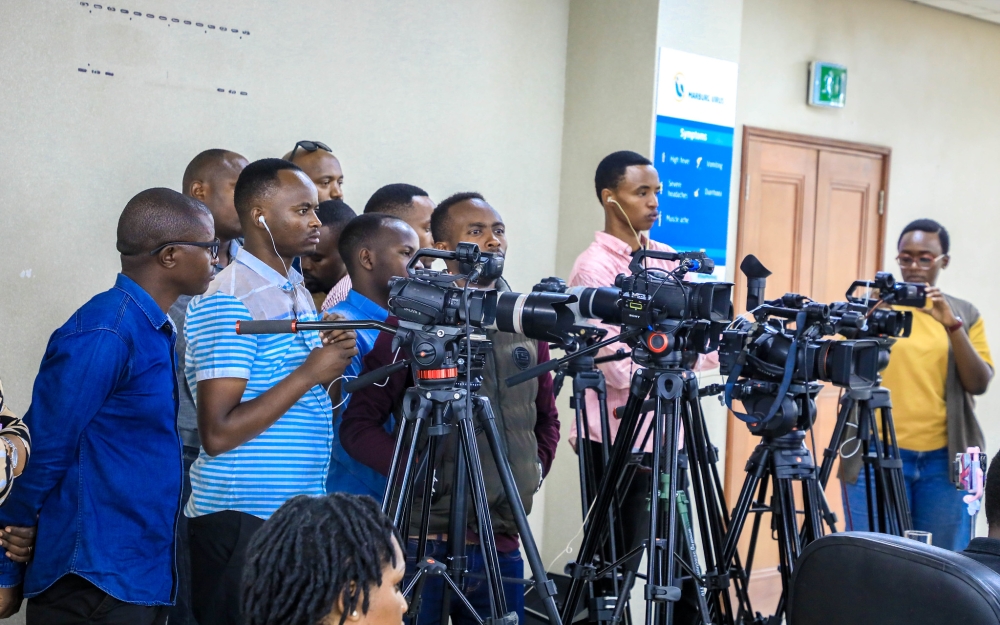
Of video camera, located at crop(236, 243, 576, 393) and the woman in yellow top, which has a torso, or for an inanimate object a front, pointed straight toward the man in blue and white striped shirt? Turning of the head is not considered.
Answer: the woman in yellow top

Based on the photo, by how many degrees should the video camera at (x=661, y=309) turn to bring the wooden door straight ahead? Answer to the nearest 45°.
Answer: approximately 90° to its left

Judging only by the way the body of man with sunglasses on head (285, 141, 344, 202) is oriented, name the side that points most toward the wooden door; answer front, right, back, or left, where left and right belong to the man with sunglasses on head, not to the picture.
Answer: left

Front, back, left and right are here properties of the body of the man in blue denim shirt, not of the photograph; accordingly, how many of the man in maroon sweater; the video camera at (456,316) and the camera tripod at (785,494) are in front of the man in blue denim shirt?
3

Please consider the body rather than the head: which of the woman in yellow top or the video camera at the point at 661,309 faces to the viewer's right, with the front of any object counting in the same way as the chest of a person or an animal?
the video camera

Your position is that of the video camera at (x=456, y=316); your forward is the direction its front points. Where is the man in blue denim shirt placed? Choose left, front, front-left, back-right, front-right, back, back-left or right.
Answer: back

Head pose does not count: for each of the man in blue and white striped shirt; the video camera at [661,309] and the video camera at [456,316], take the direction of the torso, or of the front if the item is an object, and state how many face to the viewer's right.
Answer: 3

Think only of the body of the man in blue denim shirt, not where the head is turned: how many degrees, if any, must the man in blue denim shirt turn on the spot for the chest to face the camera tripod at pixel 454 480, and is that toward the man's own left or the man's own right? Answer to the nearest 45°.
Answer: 0° — they already face it

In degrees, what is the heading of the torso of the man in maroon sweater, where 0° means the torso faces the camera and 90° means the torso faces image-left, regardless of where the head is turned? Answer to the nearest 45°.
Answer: approximately 315°

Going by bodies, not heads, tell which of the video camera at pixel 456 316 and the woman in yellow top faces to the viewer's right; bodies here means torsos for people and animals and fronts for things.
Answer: the video camera

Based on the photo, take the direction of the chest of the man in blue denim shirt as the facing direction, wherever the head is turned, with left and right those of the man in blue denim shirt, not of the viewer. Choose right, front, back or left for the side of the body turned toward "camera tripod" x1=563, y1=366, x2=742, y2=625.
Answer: front

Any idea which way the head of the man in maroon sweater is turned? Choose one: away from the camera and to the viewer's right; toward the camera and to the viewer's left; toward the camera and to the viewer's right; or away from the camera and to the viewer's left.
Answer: toward the camera and to the viewer's right

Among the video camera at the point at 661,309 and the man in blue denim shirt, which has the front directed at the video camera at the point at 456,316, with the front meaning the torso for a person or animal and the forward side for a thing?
the man in blue denim shirt

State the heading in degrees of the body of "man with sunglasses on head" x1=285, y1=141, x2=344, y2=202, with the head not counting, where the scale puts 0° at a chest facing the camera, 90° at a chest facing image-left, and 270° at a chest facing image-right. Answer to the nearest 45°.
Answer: approximately 315°

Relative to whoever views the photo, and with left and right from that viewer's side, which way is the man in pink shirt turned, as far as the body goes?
facing the viewer and to the right of the viewer

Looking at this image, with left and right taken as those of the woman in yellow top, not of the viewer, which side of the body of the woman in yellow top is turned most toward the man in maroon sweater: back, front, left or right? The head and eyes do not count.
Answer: front

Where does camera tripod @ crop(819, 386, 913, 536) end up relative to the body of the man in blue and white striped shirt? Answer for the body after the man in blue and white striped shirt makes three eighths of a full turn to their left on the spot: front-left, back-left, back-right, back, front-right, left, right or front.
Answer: back-right

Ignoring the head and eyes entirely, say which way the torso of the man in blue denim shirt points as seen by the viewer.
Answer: to the viewer's right

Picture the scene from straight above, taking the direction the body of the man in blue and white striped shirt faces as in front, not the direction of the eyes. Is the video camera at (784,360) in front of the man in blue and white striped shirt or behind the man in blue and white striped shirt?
in front

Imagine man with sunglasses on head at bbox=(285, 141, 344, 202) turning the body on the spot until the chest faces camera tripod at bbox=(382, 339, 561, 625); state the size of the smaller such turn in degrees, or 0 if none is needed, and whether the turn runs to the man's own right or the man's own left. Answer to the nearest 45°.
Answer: approximately 45° to the man's own right
